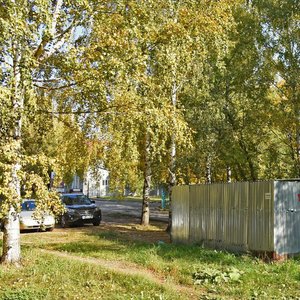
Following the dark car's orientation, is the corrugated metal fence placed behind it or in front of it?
in front

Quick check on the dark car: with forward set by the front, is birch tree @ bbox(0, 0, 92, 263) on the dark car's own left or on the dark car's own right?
on the dark car's own right
